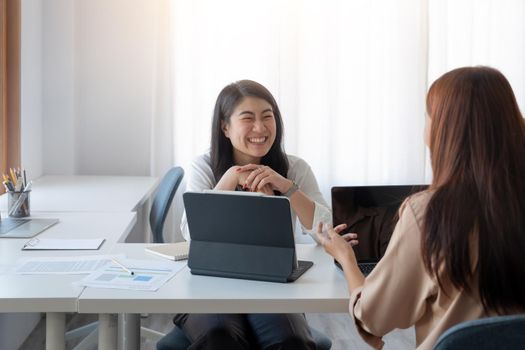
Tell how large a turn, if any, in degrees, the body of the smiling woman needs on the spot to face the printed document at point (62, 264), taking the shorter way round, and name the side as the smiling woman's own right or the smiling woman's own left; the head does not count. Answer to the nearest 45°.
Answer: approximately 45° to the smiling woman's own right

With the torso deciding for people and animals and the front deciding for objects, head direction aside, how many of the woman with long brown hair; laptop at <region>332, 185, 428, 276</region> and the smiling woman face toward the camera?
2

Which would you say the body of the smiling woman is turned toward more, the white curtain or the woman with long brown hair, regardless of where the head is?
the woman with long brown hair

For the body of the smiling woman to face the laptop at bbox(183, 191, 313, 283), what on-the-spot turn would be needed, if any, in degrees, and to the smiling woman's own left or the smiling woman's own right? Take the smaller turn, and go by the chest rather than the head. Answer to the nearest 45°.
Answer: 0° — they already face it

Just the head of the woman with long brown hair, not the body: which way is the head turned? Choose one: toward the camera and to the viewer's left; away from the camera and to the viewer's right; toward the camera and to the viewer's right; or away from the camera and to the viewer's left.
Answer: away from the camera and to the viewer's left

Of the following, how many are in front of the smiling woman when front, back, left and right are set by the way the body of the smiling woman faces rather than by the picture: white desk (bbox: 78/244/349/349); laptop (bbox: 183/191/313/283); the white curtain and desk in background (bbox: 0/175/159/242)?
2

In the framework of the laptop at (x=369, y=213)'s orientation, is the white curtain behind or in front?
behind

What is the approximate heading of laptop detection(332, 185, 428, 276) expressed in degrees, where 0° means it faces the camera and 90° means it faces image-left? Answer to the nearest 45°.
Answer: approximately 0°

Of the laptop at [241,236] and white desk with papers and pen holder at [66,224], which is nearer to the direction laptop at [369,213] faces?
the laptop

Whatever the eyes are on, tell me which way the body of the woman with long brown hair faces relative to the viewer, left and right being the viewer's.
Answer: facing away from the viewer and to the left of the viewer

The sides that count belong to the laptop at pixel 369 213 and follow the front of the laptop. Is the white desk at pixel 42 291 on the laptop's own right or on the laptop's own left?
on the laptop's own right

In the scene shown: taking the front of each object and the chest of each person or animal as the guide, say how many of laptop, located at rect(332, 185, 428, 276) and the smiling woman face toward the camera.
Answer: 2
